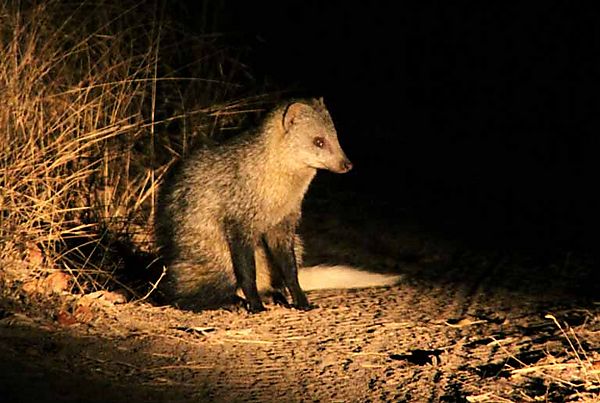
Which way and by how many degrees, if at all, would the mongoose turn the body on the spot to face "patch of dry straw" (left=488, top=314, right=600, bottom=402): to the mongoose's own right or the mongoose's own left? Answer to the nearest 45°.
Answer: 0° — it already faces it

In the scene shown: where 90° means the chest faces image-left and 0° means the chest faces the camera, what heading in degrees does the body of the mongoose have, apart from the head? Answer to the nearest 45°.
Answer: approximately 315°
